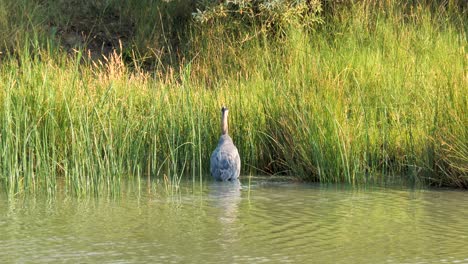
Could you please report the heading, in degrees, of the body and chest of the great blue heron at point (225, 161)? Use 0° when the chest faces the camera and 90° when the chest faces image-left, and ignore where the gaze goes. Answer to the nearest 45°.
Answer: approximately 180°
